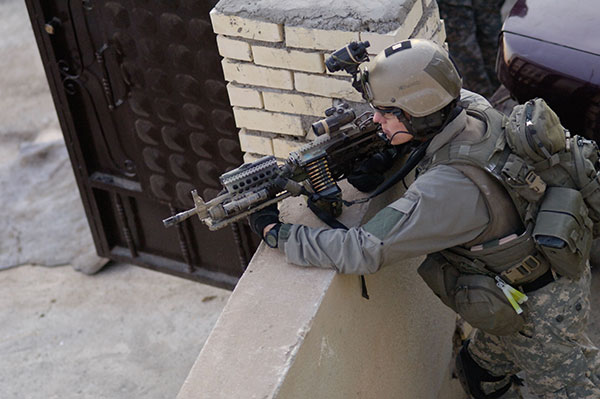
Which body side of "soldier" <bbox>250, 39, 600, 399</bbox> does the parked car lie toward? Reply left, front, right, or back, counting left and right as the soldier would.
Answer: right

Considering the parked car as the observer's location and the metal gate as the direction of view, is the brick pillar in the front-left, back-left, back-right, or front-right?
front-left

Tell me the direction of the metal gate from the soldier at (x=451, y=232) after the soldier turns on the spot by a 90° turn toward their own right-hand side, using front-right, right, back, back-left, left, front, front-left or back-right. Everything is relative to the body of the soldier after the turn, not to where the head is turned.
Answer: front-left

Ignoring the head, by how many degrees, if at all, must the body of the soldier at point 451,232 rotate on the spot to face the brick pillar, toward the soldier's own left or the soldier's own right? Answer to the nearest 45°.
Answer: approximately 45° to the soldier's own right

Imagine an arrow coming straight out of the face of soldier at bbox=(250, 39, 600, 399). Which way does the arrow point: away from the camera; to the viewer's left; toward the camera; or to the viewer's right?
to the viewer's left

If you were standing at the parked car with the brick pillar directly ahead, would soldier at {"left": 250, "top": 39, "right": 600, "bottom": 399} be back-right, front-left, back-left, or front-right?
front-left

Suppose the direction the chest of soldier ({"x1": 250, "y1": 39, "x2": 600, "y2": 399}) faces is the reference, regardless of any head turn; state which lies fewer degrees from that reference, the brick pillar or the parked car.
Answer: the brick pillar

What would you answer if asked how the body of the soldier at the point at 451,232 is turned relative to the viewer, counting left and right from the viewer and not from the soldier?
facing to the left of the viewer
